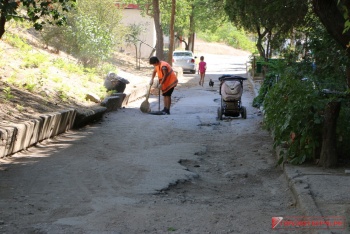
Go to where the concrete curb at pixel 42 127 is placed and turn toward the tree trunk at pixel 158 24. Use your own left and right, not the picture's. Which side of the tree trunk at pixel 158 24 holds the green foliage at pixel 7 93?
left

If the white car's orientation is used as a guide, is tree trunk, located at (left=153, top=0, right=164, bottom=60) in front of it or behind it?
behind

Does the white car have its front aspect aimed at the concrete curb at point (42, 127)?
no

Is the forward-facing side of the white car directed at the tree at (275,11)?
no

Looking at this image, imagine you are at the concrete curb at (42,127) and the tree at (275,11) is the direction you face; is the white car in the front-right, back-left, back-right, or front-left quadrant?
front-left
